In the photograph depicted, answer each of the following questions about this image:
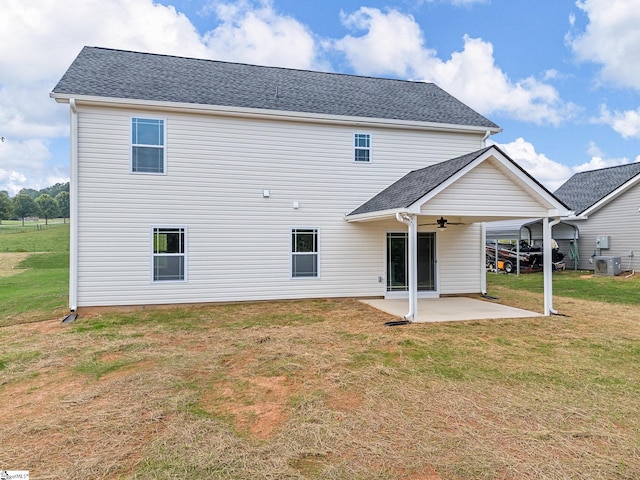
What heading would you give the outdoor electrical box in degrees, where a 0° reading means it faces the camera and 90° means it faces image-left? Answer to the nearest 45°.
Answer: approximately 0°

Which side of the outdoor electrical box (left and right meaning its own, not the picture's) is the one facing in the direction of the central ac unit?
front

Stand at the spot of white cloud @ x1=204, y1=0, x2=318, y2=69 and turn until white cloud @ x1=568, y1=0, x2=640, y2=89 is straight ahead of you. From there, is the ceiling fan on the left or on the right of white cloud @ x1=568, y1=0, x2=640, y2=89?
right

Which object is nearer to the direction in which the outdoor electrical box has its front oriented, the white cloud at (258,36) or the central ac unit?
the central ac unit

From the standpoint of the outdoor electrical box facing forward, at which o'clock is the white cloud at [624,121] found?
The white cloud is roughly at 6 o'clock from the outdoor electrical box.

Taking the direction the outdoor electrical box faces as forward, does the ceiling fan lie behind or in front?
in front

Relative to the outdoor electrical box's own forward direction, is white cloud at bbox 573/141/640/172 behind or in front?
behind

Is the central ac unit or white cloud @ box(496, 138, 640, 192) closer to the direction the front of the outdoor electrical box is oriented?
the central ac unit

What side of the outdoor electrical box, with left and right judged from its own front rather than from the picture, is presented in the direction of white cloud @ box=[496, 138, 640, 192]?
back

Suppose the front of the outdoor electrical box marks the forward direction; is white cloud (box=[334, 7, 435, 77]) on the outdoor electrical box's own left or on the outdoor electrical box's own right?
on the outdoor electrical box's own right

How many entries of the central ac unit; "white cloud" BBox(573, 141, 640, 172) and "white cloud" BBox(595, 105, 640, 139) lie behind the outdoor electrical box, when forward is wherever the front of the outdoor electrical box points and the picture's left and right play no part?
2
